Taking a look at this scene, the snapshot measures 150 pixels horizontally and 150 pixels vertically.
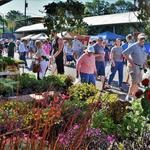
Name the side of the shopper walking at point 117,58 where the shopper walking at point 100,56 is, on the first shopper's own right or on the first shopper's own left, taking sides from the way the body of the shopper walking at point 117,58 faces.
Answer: on the first shopper's own right

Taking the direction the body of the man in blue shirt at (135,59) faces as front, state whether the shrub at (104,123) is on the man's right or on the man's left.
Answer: on the man's right

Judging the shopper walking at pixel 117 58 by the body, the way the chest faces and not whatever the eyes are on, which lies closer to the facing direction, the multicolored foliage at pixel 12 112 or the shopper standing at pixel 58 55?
the multicolored foliage

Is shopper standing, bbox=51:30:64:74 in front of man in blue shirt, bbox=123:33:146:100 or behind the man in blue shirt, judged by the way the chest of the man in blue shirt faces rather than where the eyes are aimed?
behind

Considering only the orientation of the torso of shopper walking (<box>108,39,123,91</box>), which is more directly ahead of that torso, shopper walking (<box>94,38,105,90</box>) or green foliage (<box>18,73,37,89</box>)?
the green foliage

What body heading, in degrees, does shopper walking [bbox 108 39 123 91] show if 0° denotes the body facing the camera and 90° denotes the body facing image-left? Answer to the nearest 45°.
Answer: approximately 0°
